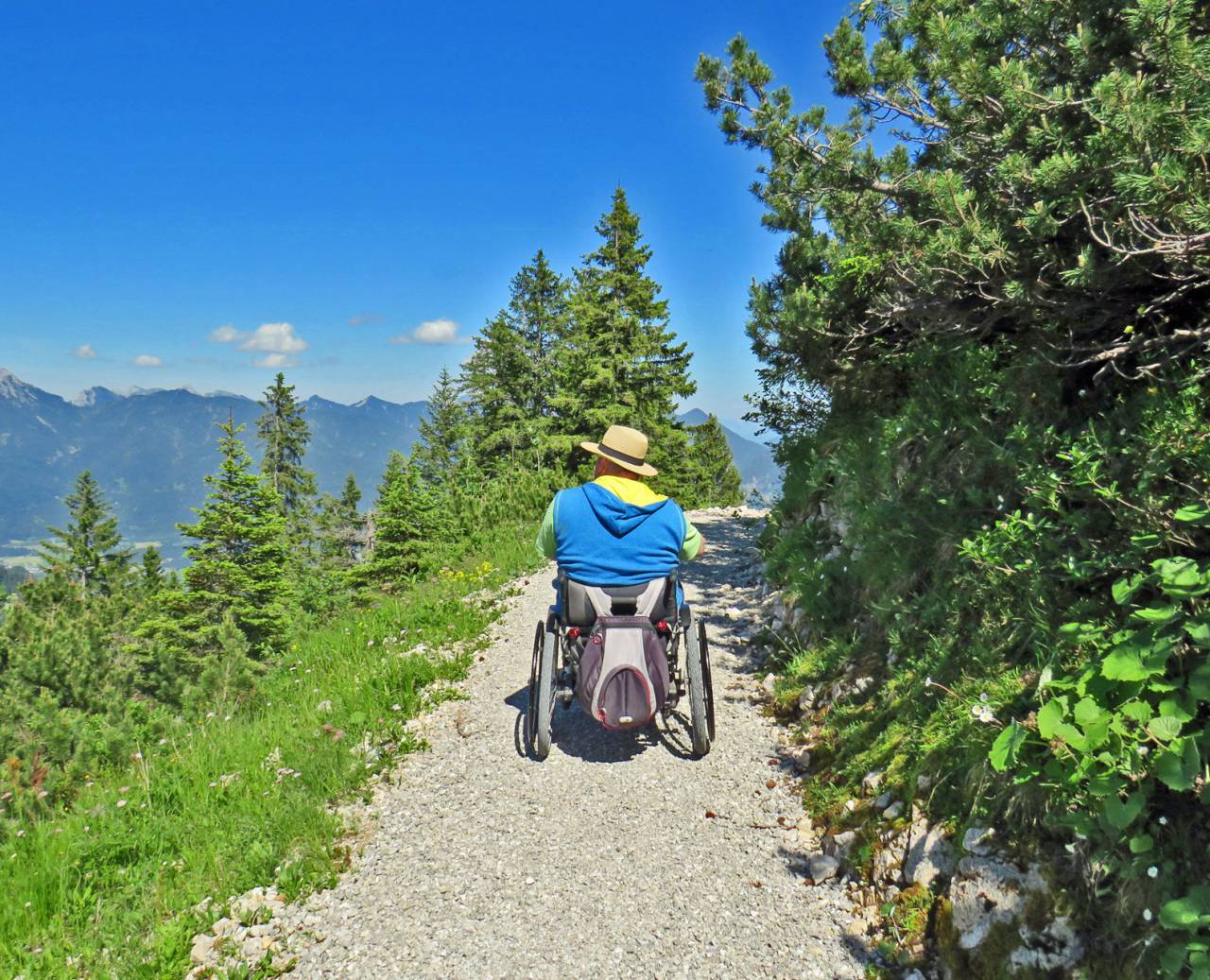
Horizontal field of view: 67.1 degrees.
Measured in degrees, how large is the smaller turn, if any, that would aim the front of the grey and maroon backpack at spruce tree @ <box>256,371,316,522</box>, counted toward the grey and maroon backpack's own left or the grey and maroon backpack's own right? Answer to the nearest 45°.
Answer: approximately 135° to the grey and maroon backpack's own right

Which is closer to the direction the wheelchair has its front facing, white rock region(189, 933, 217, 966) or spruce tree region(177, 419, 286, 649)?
the spruce tree

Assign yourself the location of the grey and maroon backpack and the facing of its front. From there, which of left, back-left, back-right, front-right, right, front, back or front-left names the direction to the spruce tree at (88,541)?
back-right

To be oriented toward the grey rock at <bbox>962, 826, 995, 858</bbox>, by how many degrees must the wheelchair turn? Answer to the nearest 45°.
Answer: approximately 135° to its right

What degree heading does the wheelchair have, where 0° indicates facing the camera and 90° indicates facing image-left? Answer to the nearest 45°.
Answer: approximately 180°

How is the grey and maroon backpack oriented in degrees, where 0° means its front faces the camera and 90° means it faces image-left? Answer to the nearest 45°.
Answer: approximately 0°

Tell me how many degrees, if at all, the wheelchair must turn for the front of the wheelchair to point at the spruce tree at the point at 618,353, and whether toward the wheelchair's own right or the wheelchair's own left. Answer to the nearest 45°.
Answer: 0° — it already faces it

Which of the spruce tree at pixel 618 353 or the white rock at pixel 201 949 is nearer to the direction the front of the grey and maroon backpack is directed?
the white rock

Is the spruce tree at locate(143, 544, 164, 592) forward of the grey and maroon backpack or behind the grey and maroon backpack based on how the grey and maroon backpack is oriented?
behind

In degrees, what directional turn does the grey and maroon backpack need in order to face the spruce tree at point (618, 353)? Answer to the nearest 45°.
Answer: approximately 180°

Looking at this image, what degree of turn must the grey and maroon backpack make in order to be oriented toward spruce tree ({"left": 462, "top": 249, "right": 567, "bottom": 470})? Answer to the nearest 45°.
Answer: approximately 180°
